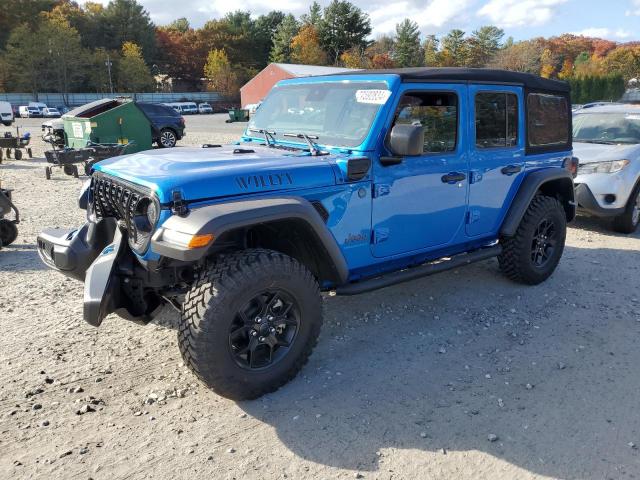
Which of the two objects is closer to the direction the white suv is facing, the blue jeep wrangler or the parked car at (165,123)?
the blue jeep wrangler

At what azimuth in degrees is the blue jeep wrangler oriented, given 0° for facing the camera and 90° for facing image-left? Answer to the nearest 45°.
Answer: approximately 45°

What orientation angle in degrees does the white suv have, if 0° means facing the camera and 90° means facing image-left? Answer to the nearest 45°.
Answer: approximately 45°

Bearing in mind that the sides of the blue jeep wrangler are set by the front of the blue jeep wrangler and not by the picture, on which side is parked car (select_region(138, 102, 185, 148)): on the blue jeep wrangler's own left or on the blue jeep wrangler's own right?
on the blue jeep wrangler's own right

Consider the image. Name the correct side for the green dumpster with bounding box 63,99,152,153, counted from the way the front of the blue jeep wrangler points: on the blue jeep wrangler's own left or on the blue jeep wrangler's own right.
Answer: on the blue jeep wrangler's own right

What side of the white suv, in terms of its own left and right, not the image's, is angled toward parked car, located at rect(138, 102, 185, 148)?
right

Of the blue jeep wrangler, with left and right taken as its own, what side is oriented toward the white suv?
back
